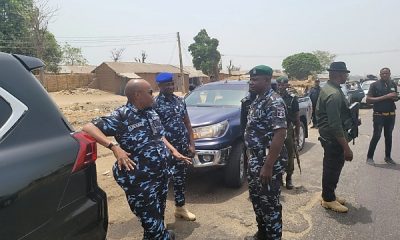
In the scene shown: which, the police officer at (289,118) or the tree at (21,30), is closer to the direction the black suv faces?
the tree

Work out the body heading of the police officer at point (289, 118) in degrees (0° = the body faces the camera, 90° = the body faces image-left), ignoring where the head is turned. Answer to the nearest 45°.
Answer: approximately 45°

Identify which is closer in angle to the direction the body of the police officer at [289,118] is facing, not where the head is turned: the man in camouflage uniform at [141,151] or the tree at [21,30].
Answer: the man in camouflage uniform

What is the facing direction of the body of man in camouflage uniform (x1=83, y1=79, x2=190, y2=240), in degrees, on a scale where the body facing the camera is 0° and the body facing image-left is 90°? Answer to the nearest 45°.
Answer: approximately 315°

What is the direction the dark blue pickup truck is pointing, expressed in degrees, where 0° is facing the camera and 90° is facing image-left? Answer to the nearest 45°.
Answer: approximately 45°

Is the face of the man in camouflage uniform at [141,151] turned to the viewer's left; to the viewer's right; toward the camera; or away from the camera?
to the viewer's right
